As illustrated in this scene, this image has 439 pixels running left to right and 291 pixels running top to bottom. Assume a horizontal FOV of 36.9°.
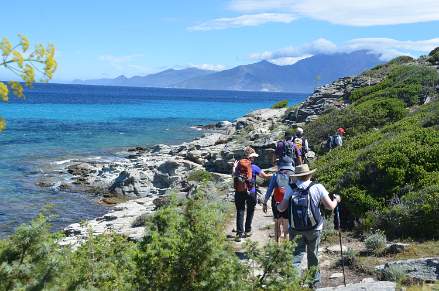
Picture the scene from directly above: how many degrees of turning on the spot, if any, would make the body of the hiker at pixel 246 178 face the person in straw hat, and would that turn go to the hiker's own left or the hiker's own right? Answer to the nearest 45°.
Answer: approximately 135° to the hiker's own right

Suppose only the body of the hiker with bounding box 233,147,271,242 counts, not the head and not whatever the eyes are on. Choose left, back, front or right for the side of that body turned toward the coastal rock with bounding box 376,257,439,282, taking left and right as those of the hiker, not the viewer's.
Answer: right

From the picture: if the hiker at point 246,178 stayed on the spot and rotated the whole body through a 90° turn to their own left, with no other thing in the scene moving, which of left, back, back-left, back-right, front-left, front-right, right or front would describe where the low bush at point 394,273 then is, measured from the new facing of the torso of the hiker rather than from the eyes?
back

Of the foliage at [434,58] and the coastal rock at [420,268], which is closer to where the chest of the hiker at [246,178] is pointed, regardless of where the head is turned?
the foliage

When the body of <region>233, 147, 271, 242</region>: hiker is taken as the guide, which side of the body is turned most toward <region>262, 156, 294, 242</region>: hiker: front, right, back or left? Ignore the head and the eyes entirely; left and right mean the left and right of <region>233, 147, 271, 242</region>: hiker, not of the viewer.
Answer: right

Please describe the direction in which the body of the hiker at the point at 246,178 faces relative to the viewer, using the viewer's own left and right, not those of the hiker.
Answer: facing away from the viewer and to the right of the viewer

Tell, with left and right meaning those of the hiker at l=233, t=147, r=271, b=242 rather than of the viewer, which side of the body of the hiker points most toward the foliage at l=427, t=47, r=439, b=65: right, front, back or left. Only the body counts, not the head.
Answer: front
